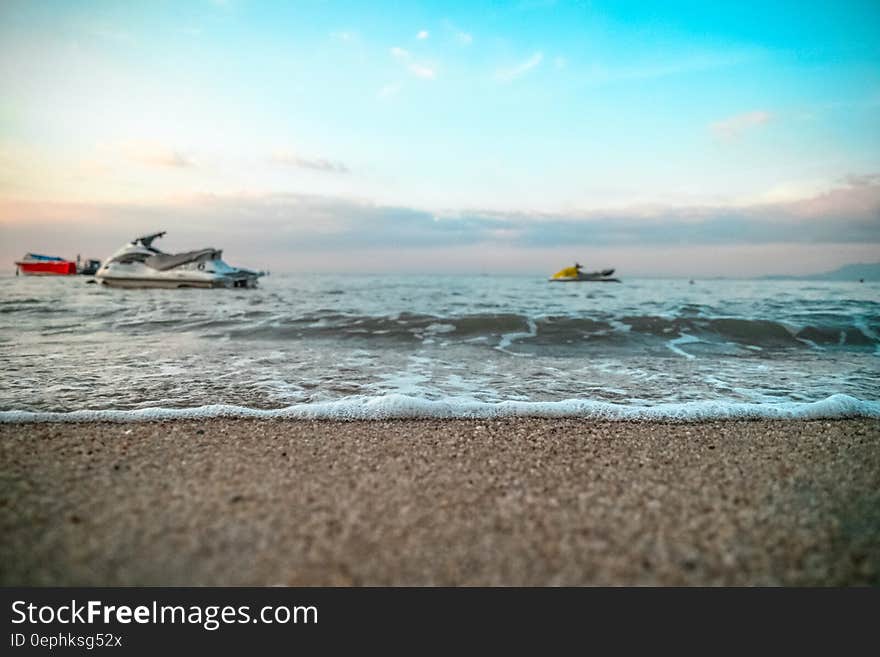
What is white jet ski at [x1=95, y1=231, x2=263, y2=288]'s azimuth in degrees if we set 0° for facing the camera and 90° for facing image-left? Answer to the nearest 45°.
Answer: approximately 90°
